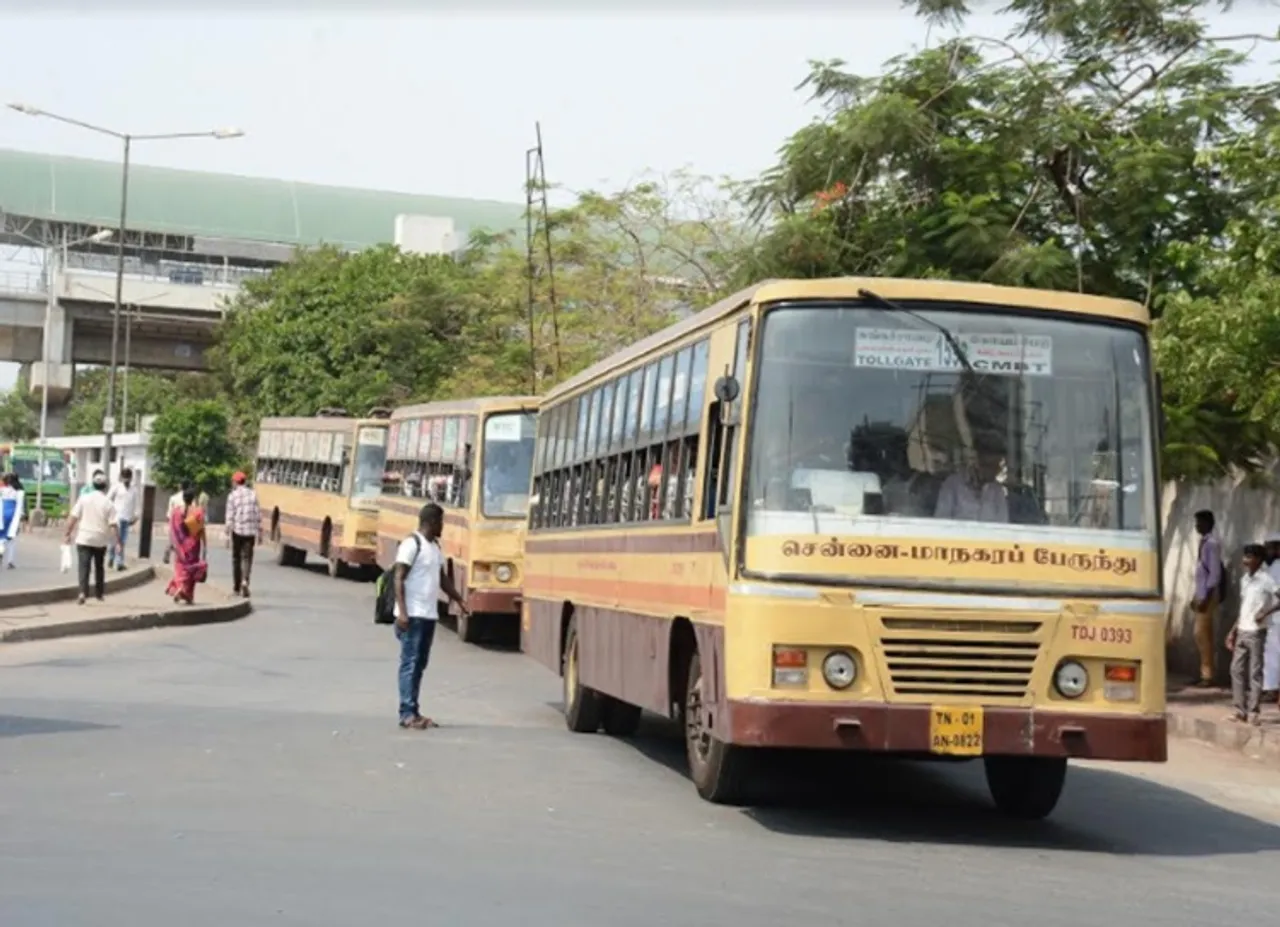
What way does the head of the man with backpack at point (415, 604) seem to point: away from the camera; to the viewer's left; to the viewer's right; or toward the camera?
to the viewer's right

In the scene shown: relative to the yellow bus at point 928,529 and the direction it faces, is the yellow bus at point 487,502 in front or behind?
behind

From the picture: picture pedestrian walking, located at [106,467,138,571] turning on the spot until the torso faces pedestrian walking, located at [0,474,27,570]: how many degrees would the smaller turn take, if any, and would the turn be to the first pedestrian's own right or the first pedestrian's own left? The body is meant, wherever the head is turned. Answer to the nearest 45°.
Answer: approximately 45° to the first pedestrian's own right

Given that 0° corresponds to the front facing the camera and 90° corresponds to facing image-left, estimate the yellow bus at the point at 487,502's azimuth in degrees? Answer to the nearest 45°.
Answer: approximately 315°

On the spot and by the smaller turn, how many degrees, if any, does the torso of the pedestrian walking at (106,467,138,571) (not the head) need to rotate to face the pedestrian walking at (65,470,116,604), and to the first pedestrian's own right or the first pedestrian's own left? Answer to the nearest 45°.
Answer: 0° — they already face them

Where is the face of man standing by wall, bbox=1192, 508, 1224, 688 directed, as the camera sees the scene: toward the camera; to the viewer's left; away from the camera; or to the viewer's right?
to the viewer's left
